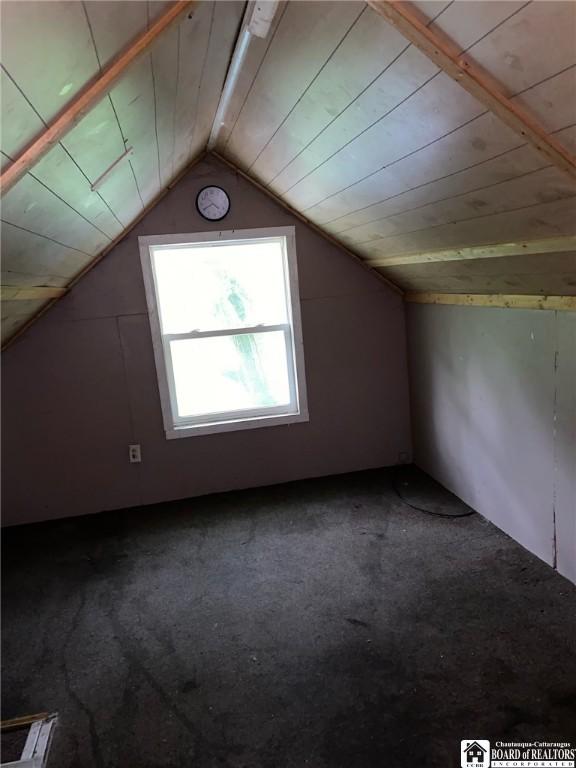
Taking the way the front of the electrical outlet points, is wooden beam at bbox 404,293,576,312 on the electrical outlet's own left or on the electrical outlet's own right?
on the electrical outlet's own left

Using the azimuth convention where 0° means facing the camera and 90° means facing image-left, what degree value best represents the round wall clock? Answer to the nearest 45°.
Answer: approximately 0°

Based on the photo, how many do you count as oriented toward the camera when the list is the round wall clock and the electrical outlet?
2

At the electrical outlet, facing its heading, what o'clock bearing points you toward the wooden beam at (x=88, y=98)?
The wooden beam is roughly at 12 o'clock from the electrical outlet.
